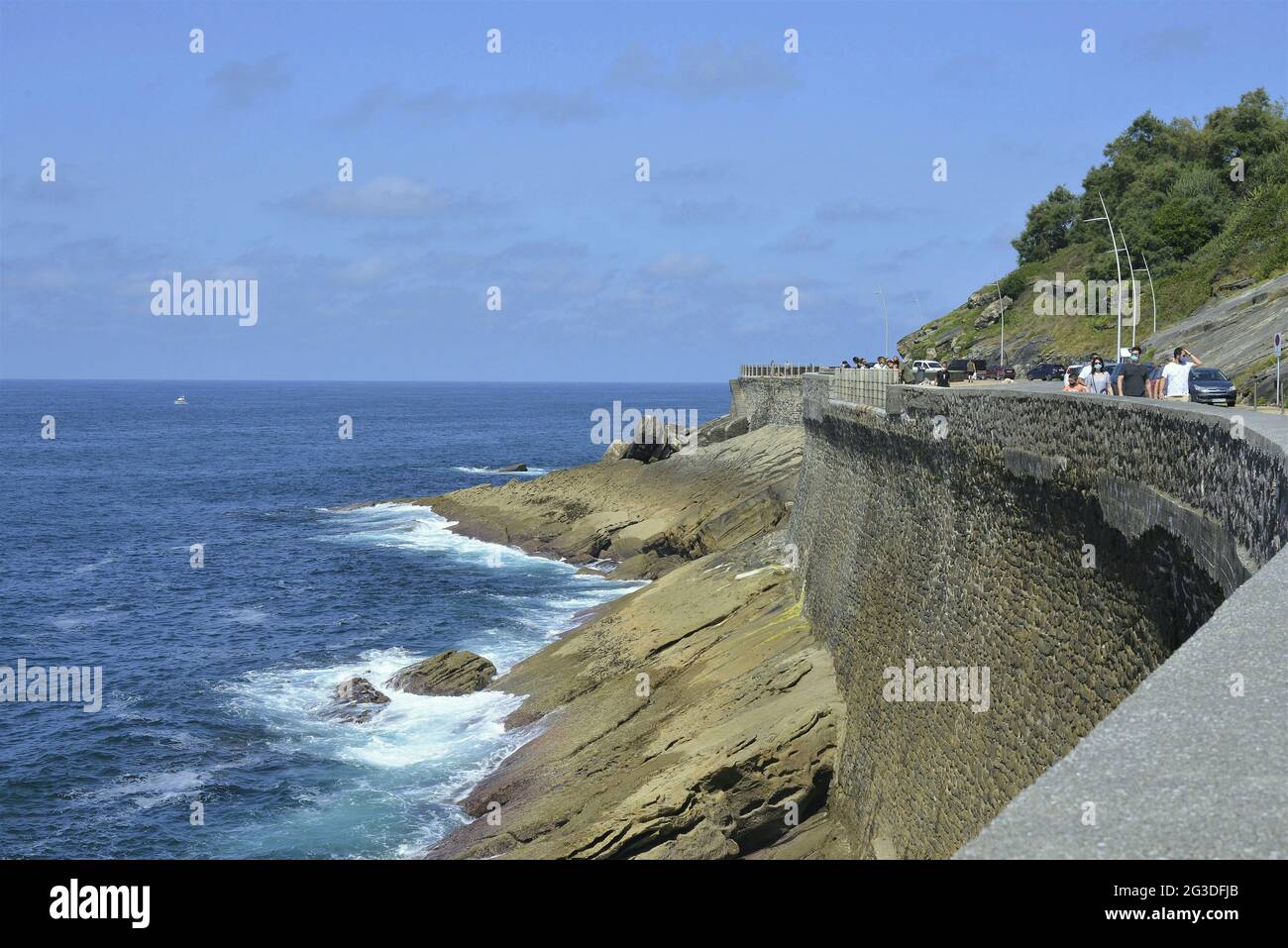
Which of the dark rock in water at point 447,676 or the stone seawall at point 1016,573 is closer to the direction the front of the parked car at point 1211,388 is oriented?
the stone seawall

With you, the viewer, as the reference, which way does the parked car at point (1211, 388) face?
facing the viewer

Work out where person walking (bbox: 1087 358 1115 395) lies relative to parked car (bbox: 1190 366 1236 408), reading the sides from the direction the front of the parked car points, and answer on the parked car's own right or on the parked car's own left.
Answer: on the parked car's own right

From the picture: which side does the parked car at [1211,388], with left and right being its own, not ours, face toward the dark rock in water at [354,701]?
right
